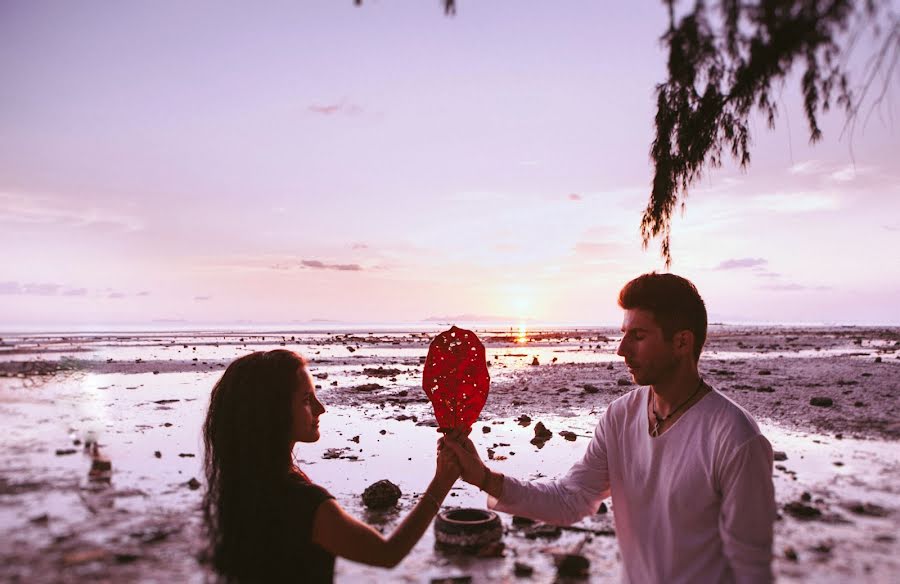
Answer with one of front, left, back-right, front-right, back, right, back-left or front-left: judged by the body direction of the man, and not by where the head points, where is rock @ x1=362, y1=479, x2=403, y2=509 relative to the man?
right

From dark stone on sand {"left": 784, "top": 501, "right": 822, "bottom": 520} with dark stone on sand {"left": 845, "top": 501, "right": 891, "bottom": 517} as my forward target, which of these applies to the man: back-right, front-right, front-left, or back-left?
back-right

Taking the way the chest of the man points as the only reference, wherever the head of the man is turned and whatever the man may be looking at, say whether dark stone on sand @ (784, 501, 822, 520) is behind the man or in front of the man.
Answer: behind

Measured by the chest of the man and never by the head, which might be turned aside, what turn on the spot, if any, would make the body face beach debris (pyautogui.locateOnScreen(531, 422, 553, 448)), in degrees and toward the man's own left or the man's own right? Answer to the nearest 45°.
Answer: approximately 135° to the man's own right

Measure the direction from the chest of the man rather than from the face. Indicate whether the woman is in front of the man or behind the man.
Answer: in front

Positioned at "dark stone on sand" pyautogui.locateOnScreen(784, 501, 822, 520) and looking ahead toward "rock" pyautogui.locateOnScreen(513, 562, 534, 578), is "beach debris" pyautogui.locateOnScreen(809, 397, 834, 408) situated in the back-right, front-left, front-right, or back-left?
back-right

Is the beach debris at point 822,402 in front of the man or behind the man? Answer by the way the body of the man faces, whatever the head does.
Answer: behind

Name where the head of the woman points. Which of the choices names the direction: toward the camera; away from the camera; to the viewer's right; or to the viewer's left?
to the viewer's right

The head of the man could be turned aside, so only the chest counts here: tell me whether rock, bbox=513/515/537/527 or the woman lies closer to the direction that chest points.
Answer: the woman

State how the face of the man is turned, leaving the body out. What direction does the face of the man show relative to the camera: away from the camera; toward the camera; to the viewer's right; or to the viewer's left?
to the viewer's left

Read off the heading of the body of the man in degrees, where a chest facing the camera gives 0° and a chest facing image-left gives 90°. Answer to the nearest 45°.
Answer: approximately 45°
